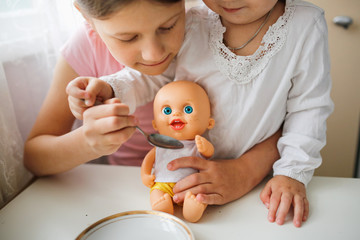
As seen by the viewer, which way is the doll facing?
toward the camera
